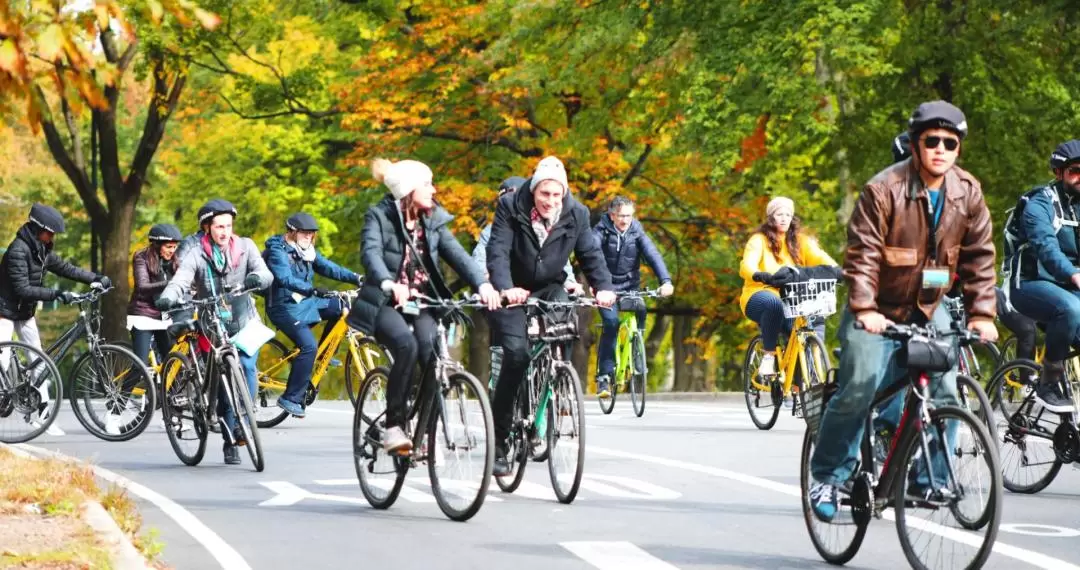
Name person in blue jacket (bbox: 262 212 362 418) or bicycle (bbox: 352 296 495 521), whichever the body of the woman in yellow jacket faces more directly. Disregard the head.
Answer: the bicycle

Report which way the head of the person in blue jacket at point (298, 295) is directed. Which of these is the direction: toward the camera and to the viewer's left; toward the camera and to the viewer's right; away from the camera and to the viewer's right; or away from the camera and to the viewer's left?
toward the camera and to the viewer's right

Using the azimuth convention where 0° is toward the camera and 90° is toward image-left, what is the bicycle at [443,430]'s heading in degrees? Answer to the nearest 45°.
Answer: approximately 315°

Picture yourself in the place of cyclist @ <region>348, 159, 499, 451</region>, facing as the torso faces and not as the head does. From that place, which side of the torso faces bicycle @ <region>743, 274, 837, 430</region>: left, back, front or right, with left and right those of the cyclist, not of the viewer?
left

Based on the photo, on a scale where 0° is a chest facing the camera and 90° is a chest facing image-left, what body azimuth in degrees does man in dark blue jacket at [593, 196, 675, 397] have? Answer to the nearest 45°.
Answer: approximately 0°

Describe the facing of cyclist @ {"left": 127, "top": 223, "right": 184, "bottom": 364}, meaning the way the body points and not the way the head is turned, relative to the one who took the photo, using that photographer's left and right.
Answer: facing the viewer and to the right of the viewer

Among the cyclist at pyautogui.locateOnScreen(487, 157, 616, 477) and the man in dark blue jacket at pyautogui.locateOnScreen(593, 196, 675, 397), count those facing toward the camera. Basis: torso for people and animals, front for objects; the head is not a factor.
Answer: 2

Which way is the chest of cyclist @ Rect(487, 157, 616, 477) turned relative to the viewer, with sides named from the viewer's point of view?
facing the viewer

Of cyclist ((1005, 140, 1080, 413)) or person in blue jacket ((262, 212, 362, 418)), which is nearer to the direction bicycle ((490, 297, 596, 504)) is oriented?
the cyclist
